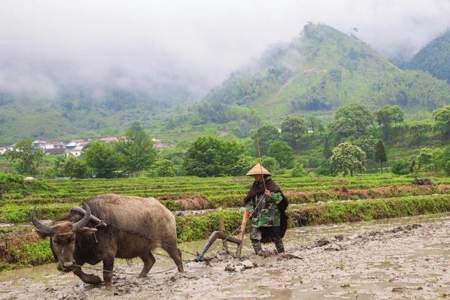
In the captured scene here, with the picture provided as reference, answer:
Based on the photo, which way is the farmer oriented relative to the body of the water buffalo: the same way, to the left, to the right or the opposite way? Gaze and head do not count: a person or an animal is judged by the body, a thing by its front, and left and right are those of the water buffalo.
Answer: the same way

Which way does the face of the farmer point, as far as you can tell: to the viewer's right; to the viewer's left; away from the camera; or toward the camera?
toward the camera

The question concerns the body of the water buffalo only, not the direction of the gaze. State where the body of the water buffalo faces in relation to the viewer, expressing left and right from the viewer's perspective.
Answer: facing the viewer and to the left of the viewer

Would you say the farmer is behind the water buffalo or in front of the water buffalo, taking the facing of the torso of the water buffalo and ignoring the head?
behind

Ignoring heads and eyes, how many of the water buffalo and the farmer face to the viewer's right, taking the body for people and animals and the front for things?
0

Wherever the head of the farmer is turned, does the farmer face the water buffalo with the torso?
yes
